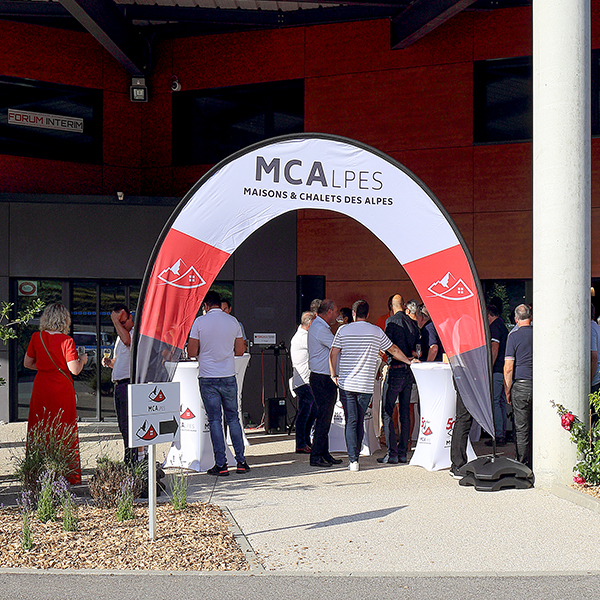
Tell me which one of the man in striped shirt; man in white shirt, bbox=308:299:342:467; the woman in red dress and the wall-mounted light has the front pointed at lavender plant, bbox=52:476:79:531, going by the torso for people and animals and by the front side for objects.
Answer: the wall-mounted light

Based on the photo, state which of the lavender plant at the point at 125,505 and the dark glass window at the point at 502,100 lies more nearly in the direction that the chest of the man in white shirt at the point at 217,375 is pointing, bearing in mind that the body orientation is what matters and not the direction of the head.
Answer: the dark glass window

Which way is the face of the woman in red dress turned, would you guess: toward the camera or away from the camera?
away from the camera

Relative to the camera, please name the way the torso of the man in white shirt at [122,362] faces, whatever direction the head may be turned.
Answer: to the viewer's left

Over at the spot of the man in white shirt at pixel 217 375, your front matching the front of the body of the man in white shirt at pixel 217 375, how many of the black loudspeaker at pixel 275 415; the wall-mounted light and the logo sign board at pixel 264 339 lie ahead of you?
3

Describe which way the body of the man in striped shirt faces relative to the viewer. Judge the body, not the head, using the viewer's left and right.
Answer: facing away from the viewer

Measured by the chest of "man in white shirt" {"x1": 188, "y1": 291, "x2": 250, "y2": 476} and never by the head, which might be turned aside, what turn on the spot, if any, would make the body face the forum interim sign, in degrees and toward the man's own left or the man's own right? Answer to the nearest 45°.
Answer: approximately 45° to the man's own left

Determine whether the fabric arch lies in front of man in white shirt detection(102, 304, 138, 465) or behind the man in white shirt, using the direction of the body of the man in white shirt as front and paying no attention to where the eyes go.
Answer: behind

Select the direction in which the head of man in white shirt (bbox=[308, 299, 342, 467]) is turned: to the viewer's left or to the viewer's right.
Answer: to the viewer's right

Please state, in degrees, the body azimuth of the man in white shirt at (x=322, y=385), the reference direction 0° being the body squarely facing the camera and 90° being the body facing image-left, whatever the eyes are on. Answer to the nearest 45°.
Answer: approximately 270°

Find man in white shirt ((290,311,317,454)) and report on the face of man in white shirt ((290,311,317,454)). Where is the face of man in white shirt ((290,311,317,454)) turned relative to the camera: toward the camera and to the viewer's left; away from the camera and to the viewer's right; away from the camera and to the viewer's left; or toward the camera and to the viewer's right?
away from the camera and to the viewer's right

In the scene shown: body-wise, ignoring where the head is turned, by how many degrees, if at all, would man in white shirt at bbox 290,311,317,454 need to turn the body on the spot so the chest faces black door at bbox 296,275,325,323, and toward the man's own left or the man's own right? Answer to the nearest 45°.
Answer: approximately 45° to the man's own left
